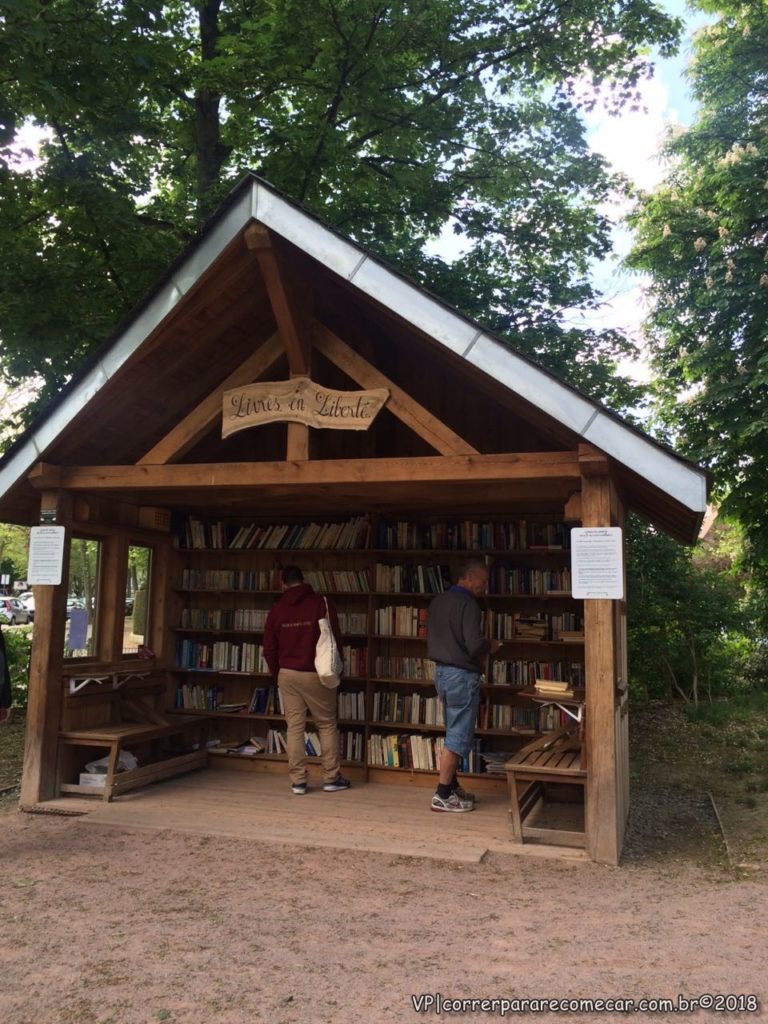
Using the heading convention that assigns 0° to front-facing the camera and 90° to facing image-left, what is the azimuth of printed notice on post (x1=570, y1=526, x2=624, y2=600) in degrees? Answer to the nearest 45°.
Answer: approximately 0°

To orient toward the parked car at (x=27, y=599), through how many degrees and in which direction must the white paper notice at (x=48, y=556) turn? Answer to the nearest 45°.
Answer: approximately 180°

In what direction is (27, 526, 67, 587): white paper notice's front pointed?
toward the camera

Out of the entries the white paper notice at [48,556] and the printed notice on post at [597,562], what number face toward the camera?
2

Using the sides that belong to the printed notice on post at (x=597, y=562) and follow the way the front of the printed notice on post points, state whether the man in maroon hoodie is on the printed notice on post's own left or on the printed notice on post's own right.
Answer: on the printed notice on post's own right

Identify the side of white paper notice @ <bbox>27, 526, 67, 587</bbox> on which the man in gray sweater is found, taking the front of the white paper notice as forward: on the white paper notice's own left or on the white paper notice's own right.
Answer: on the white paper notice's own left

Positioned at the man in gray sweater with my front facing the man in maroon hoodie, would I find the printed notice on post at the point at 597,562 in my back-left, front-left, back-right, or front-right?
back-left

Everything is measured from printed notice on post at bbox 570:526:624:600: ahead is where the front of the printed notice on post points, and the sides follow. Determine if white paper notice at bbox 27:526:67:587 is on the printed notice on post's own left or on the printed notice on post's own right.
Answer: on the printed notice on post's own right

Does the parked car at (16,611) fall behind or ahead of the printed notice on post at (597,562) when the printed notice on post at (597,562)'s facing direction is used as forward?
behind

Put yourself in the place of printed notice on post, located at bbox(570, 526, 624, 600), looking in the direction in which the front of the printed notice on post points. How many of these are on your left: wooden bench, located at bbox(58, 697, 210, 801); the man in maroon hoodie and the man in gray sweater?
0

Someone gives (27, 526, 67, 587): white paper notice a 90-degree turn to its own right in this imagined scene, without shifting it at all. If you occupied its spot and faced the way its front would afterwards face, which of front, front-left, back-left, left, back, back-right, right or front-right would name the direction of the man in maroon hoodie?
back

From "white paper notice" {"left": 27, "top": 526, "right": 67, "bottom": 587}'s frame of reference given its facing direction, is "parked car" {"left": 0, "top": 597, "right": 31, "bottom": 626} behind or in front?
behind
